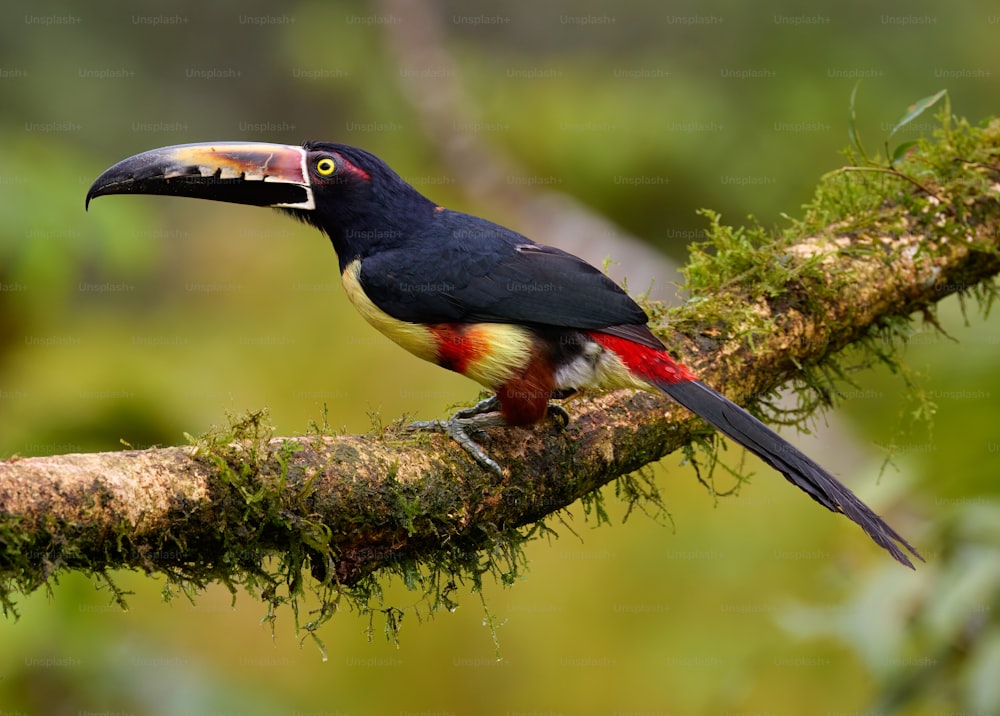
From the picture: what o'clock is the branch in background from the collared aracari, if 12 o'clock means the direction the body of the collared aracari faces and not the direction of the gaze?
The branch in background is roughly at 3 o'clock from the collared aracari.

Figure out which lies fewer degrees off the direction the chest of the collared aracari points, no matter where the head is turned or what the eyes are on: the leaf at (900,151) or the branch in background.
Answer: the branch in background

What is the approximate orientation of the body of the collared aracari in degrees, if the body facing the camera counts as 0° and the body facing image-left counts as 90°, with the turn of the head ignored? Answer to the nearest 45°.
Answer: approximately 90°

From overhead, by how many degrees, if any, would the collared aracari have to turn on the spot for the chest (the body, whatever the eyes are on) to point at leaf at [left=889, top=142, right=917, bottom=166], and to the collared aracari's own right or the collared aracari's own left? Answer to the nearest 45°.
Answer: approximately 180°
